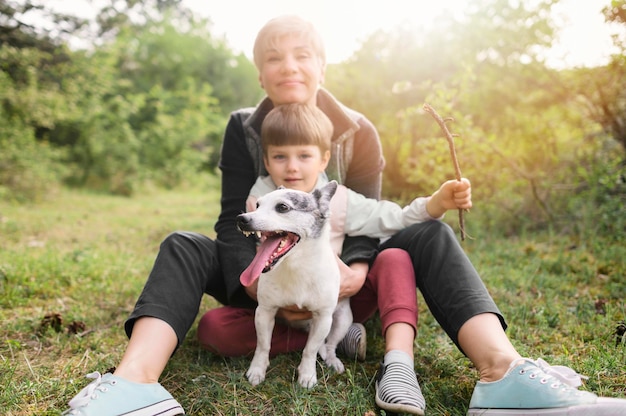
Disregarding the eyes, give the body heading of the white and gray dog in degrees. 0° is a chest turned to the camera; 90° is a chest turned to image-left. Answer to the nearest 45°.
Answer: approximately 45°

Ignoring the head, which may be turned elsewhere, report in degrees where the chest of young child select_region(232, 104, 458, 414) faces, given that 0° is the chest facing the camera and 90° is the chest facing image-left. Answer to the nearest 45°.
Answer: approximately 0°
